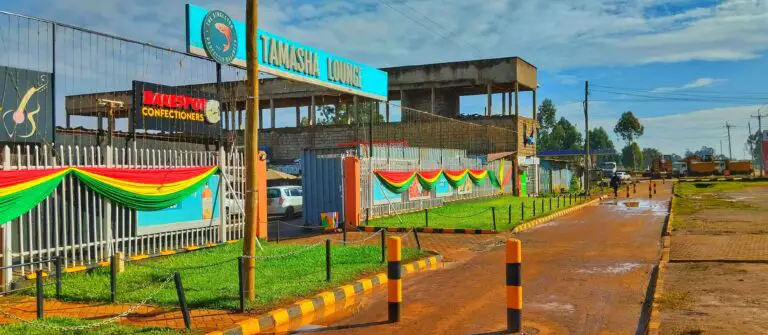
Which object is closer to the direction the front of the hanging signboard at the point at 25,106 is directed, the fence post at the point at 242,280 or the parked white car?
the fence post

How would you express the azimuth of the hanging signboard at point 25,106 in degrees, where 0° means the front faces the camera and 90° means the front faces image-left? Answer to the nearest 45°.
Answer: approximately 315°

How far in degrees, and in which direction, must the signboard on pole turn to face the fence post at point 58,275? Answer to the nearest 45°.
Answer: approximately 45° to its right

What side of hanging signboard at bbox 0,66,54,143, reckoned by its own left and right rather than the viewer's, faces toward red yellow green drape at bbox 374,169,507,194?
left

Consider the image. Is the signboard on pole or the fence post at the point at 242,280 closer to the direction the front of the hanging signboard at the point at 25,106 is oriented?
the fence post
